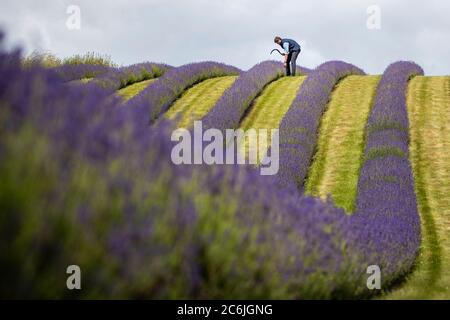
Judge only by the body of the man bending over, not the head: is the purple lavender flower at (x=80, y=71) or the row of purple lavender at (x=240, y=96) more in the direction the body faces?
the purple lavender flower

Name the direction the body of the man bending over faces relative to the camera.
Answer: to the viewer's left

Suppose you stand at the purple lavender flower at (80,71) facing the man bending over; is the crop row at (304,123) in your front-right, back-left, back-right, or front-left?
front-right

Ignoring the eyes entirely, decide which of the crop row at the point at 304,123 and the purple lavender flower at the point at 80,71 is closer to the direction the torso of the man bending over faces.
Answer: the purple lavender flower

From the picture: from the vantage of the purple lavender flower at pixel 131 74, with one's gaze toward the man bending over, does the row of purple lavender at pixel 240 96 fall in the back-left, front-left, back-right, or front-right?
front-right

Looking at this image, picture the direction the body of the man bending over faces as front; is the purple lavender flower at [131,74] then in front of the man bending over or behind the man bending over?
in front

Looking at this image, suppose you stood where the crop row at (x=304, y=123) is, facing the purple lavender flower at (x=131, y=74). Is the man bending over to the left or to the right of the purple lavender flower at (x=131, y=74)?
right

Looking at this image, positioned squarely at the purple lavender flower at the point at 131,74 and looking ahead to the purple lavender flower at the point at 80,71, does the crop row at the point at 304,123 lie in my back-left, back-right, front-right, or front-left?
back-left

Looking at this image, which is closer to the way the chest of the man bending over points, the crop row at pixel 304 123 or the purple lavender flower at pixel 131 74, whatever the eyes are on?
the purple lavender flower

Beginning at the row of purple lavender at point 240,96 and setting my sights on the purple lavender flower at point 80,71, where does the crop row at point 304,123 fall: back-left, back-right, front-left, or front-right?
back-left

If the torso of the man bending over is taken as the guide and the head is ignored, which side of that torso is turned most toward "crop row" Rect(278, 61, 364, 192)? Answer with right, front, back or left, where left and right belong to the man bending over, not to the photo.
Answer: left

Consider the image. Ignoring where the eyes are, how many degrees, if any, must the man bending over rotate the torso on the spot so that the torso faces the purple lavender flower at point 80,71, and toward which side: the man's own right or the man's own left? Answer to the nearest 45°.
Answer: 0° — they already face it
